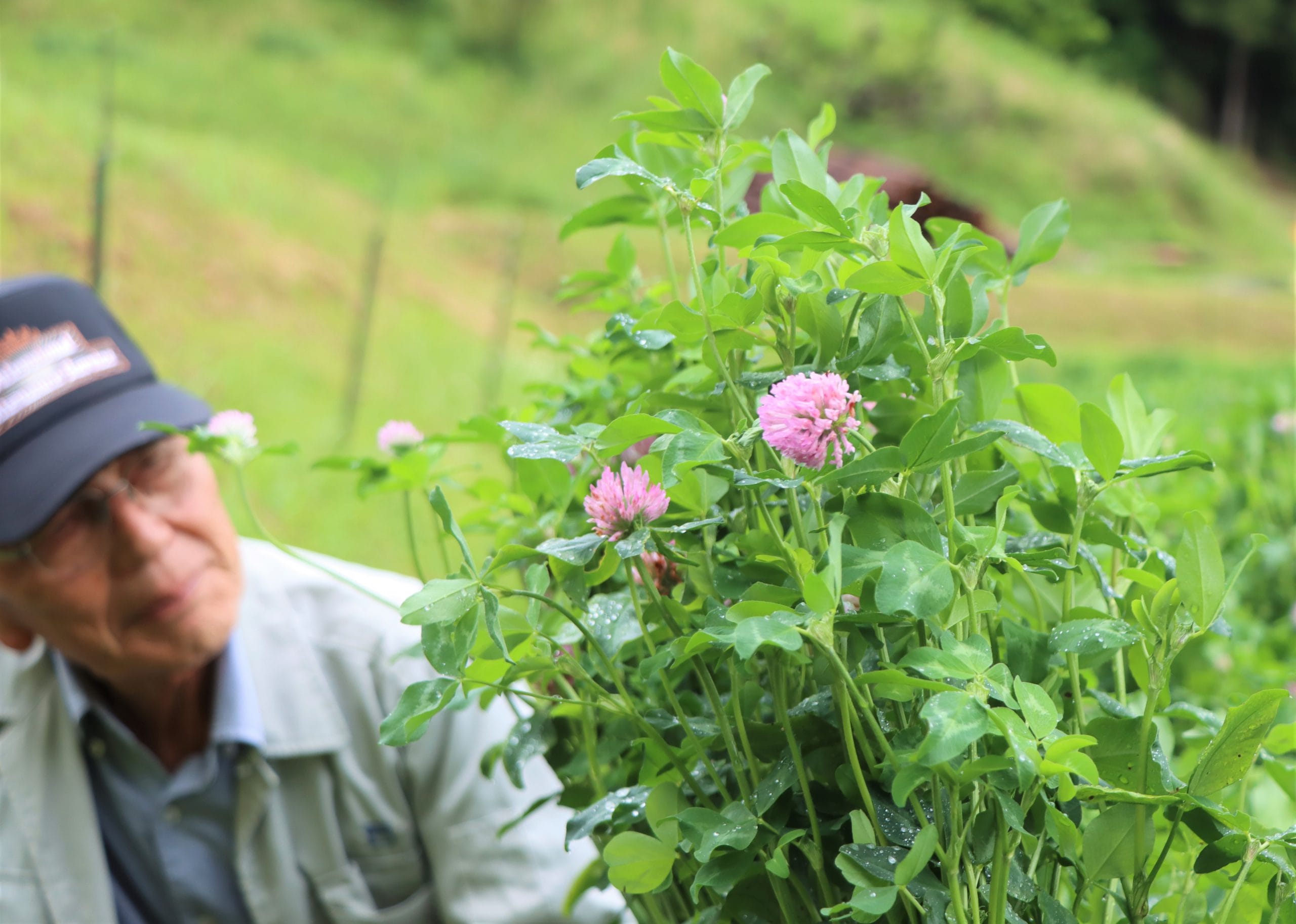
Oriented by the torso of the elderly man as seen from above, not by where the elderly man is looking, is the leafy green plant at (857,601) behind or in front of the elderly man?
in front

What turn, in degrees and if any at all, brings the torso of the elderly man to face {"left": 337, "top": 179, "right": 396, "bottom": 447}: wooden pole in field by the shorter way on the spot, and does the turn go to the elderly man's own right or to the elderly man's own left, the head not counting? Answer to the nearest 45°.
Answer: approximately 180°

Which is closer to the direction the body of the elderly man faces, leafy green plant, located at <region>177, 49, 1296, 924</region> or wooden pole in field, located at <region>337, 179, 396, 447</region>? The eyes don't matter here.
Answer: the leafy green plant

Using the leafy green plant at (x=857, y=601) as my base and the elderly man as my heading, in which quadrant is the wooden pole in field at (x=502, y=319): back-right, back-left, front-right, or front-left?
front-right

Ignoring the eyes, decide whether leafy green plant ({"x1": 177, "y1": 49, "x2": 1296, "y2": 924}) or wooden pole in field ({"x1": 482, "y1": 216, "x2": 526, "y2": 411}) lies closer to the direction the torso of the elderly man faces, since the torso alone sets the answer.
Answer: the leafy green plant

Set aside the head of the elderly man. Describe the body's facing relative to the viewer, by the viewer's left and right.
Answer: facing the viewer

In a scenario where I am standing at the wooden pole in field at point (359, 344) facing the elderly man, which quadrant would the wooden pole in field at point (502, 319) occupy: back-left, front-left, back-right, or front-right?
back-left

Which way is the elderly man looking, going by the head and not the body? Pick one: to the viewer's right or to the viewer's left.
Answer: to the viewer's right
